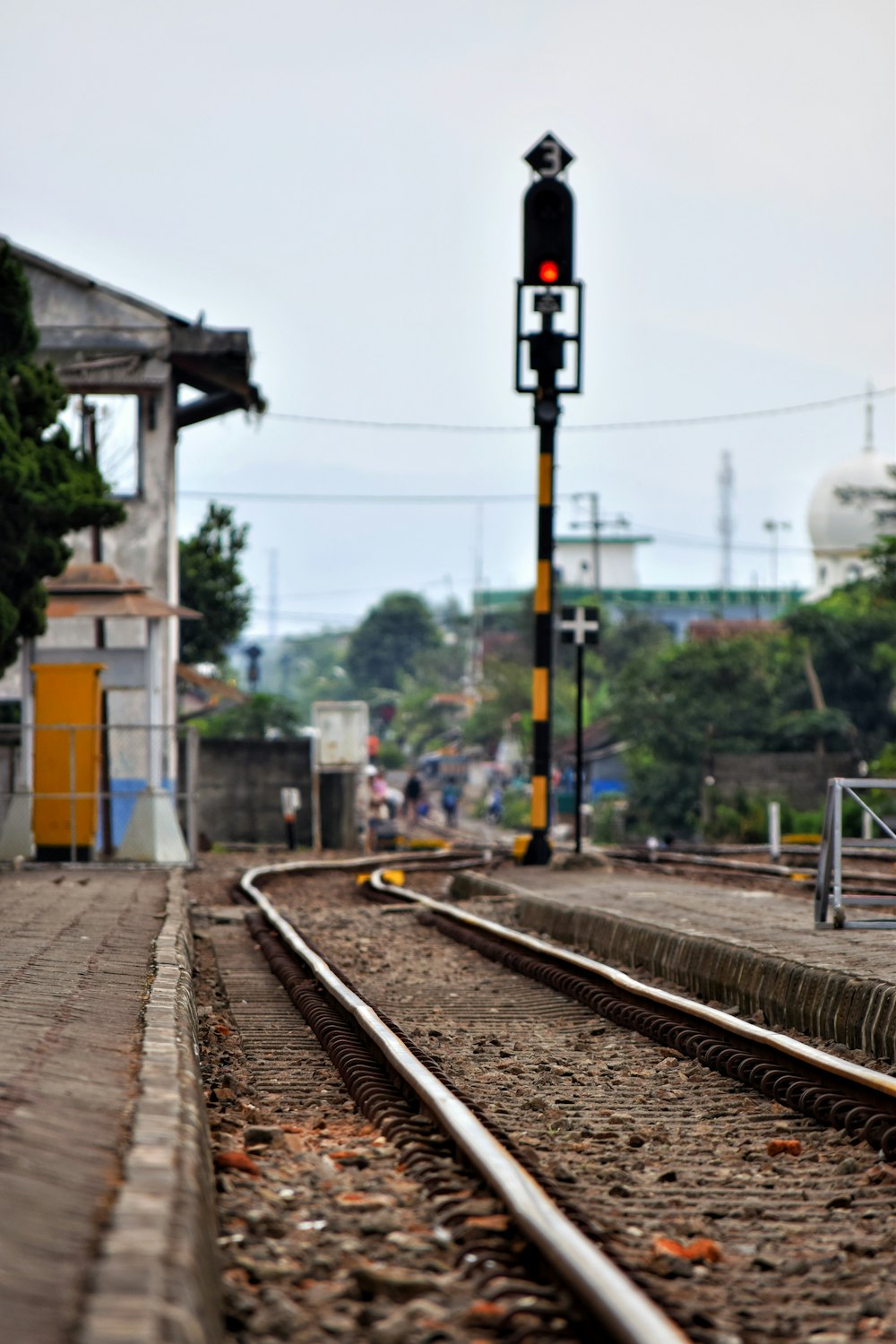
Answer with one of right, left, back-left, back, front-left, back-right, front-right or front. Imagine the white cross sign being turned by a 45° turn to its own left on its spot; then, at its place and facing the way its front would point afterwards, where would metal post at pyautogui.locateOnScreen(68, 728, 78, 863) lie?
back-right

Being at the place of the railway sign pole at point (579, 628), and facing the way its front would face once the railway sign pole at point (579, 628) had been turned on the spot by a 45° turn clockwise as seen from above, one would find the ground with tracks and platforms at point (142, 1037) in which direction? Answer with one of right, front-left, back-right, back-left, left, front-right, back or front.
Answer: front-left

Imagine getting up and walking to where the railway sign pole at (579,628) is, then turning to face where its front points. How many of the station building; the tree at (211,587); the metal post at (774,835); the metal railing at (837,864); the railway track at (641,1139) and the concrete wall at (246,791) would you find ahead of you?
2

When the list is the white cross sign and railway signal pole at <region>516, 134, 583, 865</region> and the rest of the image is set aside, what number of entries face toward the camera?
2

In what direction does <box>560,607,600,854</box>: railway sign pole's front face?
toward the camera

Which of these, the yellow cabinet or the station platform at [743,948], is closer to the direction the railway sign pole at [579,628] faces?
the station platform

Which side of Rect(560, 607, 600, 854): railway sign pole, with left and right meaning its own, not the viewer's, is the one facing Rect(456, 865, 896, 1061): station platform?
front

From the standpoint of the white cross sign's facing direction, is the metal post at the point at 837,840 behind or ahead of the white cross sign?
ahead

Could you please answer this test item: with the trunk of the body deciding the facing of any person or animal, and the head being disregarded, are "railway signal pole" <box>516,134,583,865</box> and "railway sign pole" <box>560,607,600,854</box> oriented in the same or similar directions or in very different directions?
same or similar directions

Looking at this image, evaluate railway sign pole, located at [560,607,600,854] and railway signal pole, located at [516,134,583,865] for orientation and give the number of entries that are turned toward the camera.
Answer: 2

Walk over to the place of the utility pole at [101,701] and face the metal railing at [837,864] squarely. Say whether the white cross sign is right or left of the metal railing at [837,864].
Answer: left

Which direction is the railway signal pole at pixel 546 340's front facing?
toward the camera

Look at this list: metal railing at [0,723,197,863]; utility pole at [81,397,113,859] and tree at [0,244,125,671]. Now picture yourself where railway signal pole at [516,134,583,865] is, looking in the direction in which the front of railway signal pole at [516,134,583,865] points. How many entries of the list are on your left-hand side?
0

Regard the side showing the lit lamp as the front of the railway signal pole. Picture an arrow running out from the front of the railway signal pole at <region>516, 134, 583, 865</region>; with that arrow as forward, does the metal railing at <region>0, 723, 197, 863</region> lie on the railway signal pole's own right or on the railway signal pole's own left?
on the railway signal pole's own right

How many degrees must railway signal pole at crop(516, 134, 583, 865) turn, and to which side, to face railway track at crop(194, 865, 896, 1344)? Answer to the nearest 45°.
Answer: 0° — it already faces it

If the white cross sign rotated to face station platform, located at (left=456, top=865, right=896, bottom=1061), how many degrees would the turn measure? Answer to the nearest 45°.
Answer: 0° — it already faces it

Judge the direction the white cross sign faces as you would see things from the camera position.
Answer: facing the viewer

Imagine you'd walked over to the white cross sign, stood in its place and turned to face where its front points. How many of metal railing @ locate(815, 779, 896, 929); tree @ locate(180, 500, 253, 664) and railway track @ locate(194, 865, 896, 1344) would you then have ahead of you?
2
